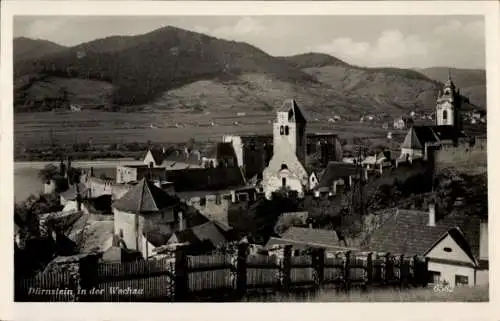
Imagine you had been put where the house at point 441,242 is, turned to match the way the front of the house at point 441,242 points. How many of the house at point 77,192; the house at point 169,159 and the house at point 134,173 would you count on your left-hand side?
0

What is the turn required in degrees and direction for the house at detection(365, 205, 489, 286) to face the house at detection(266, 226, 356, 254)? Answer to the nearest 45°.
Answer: approximately 90° to its right

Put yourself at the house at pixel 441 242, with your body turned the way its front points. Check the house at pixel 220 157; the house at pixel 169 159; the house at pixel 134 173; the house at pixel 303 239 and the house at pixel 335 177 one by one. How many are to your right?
5

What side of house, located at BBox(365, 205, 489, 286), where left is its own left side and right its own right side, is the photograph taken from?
front

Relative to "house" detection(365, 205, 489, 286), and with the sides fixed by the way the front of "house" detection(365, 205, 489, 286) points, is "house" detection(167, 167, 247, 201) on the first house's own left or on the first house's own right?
on the first house's own right

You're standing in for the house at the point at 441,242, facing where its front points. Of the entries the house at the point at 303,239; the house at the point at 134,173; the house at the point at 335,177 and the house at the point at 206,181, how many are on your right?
4

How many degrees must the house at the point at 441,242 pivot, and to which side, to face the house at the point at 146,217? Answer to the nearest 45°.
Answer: approximately 90° to its right

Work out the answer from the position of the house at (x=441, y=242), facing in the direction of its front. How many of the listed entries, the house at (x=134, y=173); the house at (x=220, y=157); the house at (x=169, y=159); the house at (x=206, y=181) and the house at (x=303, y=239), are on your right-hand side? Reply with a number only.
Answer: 5

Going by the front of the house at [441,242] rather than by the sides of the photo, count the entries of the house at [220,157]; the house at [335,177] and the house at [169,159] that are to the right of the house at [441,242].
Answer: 3

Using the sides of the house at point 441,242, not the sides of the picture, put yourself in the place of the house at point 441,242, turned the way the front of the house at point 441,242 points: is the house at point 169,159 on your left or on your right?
on your right
